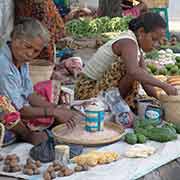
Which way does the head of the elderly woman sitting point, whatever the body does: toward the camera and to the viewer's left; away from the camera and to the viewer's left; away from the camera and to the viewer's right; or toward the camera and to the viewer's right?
toward the camera and to the viewer's right

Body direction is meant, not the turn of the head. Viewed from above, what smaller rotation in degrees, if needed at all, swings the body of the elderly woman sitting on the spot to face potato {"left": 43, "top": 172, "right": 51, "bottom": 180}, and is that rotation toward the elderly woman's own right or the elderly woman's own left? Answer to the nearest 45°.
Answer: approximately 45° to the elderly woman's own right

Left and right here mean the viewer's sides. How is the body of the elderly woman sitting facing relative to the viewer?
facing the viewer and to the right of the viewer

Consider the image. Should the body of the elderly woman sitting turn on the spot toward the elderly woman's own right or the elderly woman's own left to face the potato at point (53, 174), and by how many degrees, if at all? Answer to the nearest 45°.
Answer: approximately 45° to the elderly woman's own right

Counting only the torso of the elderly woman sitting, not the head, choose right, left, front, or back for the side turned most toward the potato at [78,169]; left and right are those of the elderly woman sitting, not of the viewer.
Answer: front

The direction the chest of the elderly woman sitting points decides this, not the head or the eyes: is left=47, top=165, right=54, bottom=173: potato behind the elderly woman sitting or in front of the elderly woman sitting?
in front

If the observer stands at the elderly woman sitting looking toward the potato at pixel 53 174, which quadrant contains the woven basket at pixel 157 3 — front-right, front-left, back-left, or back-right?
back-left

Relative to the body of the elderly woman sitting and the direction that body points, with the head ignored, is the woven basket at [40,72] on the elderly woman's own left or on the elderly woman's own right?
on the elderly woman's own left

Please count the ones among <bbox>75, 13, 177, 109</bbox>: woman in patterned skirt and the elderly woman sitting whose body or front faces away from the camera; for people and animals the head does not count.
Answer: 0

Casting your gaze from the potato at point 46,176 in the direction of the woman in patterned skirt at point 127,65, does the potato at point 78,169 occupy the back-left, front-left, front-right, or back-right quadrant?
front-right
